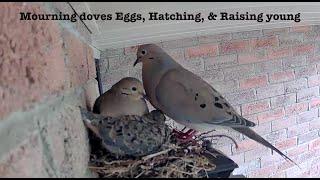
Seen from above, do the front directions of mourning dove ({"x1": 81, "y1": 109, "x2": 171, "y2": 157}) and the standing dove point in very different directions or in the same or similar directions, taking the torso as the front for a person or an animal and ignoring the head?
very different directions

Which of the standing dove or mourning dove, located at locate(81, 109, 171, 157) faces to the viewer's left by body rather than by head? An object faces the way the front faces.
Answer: the standing dove

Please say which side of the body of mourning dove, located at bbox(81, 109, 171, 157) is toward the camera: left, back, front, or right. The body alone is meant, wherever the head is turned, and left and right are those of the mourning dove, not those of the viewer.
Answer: right

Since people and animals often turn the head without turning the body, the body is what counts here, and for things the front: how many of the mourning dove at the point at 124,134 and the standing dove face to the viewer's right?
1

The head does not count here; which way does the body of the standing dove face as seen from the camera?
to the viewer's left
